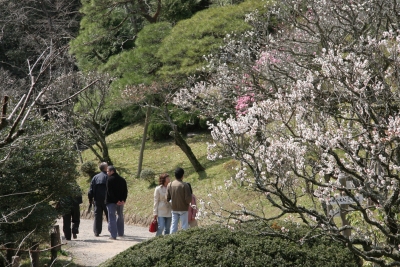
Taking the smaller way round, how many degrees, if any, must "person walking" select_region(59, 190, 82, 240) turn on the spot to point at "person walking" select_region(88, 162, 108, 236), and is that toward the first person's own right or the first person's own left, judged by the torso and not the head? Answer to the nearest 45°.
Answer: approximately 90° to the first person's own right

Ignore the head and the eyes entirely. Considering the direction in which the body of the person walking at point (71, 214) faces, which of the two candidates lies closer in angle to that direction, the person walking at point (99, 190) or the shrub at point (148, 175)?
the shrub

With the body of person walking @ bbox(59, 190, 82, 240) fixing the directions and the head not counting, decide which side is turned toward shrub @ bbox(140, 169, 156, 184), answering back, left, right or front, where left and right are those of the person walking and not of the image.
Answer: front

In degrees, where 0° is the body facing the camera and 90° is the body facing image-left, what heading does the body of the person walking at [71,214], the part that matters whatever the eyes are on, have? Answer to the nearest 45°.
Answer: approximately 180°

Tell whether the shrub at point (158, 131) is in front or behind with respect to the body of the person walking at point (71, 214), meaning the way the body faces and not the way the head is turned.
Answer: in front

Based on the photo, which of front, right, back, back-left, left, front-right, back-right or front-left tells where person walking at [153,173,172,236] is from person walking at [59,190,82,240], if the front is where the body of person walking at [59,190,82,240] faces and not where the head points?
back-right

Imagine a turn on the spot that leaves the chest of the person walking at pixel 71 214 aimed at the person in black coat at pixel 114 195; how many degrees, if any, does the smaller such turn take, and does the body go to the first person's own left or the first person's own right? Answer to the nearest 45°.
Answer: approximately 135° to the first person's own right

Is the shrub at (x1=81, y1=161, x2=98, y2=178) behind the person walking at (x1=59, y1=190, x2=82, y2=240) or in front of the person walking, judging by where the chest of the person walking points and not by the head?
in front

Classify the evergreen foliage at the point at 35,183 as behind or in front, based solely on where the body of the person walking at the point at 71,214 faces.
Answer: behind

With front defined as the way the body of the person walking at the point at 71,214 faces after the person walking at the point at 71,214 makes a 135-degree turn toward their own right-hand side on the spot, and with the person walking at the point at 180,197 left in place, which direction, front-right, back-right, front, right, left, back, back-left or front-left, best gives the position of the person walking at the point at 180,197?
front

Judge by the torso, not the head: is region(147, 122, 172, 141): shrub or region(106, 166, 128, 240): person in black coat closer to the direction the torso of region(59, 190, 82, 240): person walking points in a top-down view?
the shrub

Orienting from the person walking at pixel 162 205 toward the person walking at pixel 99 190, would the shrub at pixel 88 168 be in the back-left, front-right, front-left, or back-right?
front-right

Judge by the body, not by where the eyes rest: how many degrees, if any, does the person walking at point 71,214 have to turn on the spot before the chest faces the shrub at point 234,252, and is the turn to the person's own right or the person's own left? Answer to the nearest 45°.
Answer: approximately 180°

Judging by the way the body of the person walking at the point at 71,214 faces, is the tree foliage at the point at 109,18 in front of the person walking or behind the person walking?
in front
